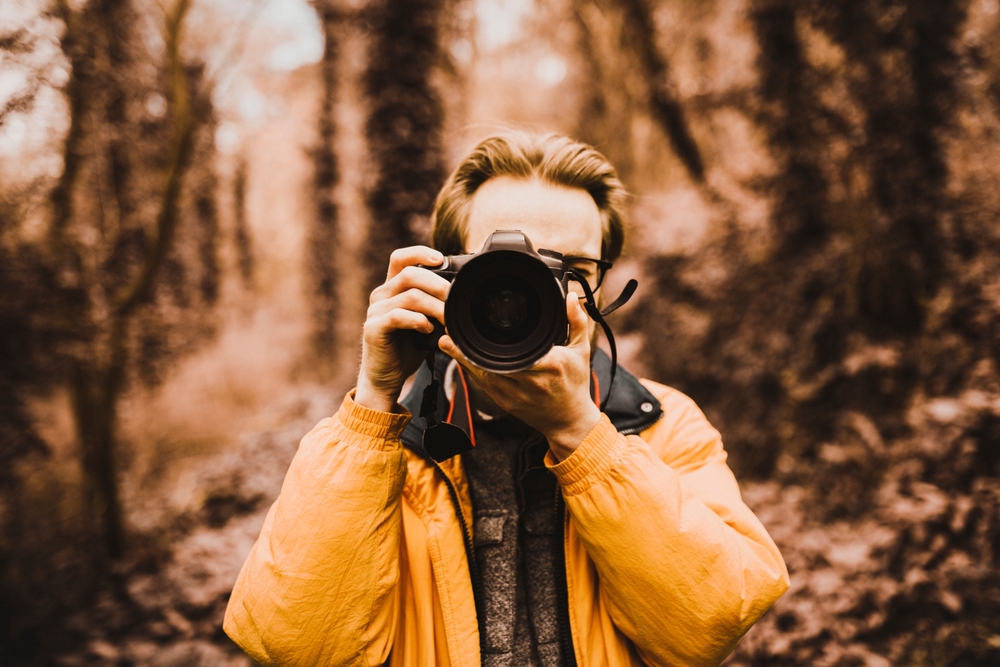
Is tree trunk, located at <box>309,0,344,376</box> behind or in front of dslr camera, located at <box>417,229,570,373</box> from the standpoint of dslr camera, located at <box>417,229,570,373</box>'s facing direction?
behind

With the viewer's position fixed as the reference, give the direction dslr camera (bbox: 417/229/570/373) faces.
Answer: facing the viewer

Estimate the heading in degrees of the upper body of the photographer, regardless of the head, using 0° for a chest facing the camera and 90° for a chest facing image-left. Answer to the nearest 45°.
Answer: approximately 0°

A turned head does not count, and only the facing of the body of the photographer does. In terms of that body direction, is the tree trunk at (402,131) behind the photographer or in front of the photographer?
behind

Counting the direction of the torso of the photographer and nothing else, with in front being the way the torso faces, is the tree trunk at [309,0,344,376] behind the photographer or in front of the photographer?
behind

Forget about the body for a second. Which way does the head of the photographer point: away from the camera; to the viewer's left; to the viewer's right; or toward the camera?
toward the camera

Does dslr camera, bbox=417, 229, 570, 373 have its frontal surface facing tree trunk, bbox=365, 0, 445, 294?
no
